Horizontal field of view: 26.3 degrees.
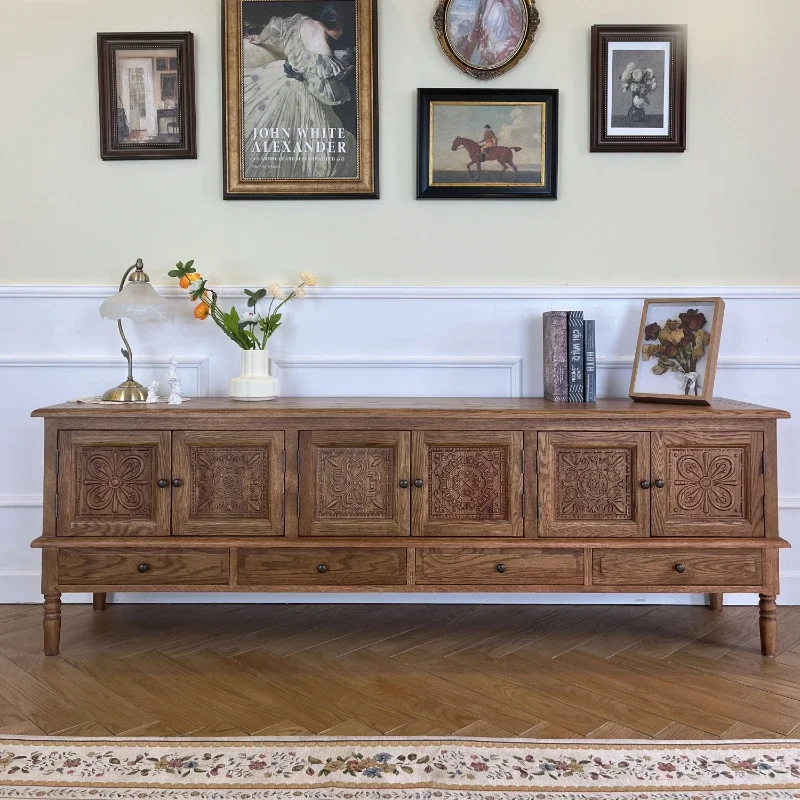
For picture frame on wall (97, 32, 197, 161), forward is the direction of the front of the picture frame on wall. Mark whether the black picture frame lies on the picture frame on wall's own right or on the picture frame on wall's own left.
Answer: on the picture frame on wall's own left

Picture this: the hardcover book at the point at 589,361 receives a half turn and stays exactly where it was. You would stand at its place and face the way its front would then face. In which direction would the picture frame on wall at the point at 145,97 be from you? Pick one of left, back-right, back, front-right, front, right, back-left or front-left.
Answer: left

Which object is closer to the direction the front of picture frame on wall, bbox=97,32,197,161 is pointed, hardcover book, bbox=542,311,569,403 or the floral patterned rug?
the floral patterned rug

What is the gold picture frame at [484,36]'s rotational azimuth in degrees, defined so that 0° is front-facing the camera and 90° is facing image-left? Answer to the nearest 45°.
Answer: approximately 0°

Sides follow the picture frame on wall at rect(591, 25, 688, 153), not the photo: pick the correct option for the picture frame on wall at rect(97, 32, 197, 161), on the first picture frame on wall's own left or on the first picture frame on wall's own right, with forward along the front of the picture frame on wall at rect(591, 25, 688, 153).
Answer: on the first picture frame on wall's own right

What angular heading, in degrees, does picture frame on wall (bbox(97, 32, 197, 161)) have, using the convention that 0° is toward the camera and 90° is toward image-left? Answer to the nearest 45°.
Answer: approximately 0°
